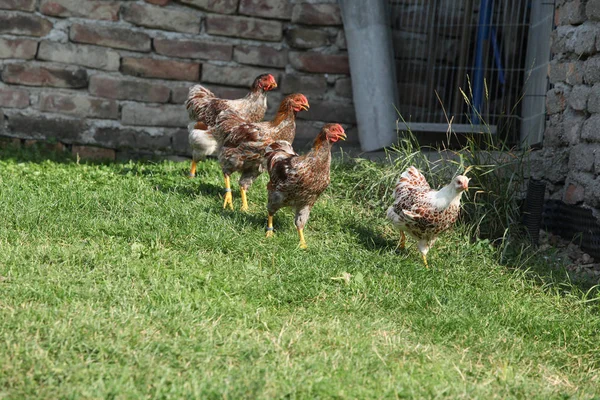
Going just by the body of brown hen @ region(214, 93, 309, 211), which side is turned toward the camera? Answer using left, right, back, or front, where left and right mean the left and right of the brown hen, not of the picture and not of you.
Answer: right

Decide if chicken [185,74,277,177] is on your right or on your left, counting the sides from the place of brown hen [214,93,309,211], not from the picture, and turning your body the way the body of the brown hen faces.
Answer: on your left

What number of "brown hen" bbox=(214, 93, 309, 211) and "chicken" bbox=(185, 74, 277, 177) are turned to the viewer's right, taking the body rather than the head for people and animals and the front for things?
2

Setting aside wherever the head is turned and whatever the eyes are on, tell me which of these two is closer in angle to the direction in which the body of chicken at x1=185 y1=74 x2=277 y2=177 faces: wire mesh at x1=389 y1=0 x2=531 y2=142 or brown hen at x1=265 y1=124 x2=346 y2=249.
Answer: the wire mesh

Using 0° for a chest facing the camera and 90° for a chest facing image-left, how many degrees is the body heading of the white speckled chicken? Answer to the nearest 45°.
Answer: approximately 315°

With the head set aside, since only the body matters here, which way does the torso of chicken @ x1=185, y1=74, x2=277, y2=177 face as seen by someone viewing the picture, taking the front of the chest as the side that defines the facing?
to the viewer's right

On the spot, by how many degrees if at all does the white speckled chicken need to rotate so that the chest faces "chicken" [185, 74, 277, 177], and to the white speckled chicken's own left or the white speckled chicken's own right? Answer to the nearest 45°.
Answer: approximately 180°
